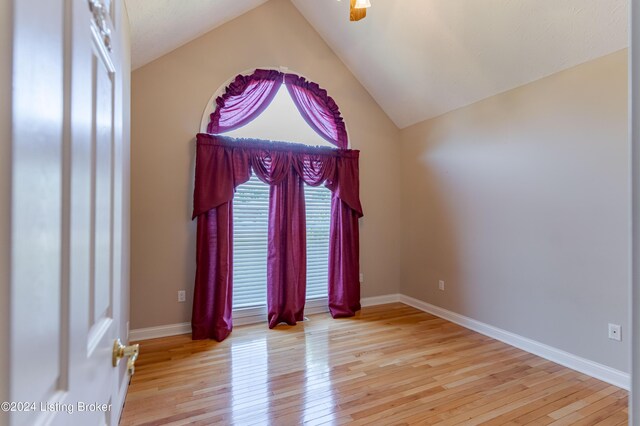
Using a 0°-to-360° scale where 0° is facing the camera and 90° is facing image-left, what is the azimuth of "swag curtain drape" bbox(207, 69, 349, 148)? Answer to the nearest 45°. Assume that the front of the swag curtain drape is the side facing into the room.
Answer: approximately 0°

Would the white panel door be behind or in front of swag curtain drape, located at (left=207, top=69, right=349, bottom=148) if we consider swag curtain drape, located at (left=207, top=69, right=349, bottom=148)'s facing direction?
in front

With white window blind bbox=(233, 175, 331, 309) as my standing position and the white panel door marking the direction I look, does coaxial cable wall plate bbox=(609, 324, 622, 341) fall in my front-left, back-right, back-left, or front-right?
front-left
